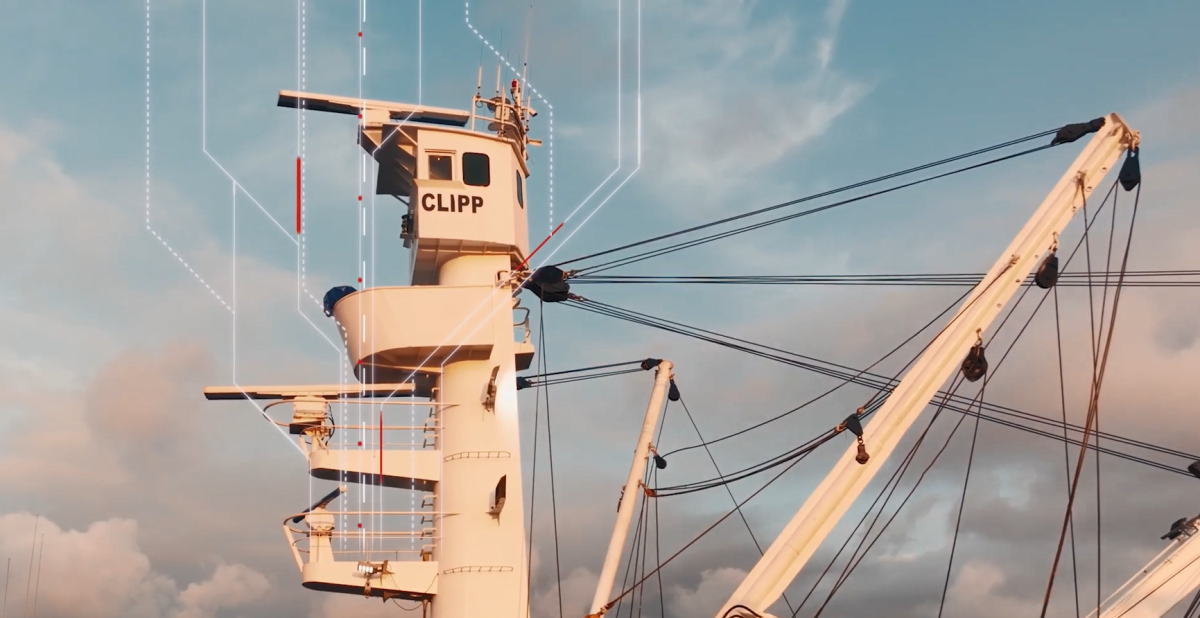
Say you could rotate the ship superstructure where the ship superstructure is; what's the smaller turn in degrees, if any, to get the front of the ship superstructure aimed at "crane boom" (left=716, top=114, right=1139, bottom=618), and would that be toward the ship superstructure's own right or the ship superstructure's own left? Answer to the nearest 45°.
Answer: approximately 135° to the ship superstructure's own left
